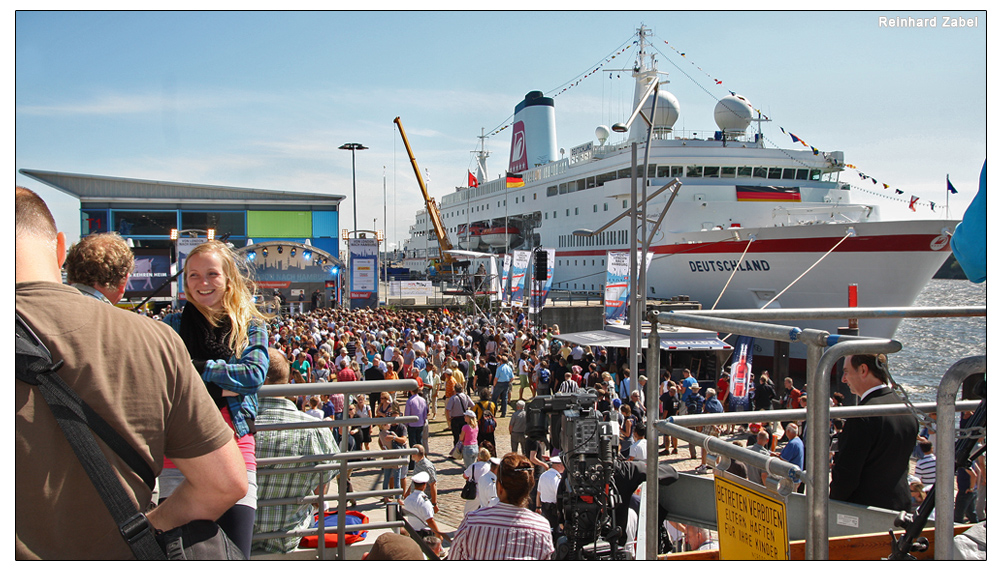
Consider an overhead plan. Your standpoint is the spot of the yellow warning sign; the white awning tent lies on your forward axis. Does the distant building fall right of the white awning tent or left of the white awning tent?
left

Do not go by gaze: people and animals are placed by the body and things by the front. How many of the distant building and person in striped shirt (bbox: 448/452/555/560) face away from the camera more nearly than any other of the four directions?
1

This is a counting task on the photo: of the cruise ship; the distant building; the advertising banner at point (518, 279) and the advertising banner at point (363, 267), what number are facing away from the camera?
0

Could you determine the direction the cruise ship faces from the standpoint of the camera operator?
facing the viewer and to the right of the viewer

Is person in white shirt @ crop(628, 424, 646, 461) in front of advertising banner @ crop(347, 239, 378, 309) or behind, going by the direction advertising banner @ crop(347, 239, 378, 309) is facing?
in front

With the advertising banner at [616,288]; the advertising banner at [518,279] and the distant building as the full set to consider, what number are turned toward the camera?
3

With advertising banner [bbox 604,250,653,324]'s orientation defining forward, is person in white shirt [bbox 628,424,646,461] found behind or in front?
in front

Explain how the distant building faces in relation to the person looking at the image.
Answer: facing the viewer

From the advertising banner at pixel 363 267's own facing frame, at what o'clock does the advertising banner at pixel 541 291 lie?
the advertising banner at pixel 541 291 is roughly at 10 o'clock from the advertising banner at pixel 363 267.

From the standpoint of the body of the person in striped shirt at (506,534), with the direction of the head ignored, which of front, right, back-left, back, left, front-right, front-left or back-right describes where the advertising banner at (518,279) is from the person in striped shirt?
front

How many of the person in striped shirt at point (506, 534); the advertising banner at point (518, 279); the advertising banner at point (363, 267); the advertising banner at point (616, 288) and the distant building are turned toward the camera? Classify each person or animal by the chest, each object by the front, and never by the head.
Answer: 4

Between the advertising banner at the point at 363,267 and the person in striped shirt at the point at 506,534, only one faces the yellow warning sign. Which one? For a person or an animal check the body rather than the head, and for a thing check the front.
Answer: the advertising banner

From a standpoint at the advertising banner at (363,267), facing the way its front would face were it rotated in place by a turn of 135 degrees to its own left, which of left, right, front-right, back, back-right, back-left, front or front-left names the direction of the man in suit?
back-right

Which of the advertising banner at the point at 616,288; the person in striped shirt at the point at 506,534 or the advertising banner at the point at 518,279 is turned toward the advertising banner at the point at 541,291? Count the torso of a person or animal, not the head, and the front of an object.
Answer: the person in striped shirt

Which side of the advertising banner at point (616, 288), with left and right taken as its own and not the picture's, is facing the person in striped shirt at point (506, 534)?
front

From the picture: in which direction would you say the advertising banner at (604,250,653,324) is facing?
toward the camera

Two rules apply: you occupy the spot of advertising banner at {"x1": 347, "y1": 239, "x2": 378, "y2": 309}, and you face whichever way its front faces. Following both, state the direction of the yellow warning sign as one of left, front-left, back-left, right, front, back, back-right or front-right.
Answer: front

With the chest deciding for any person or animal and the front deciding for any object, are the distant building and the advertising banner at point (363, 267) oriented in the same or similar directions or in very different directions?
same or similar directions

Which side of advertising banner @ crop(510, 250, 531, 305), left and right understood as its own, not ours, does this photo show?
front

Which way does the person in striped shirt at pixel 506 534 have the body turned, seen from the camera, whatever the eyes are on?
away from the camera

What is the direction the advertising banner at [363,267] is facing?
toward the camera
